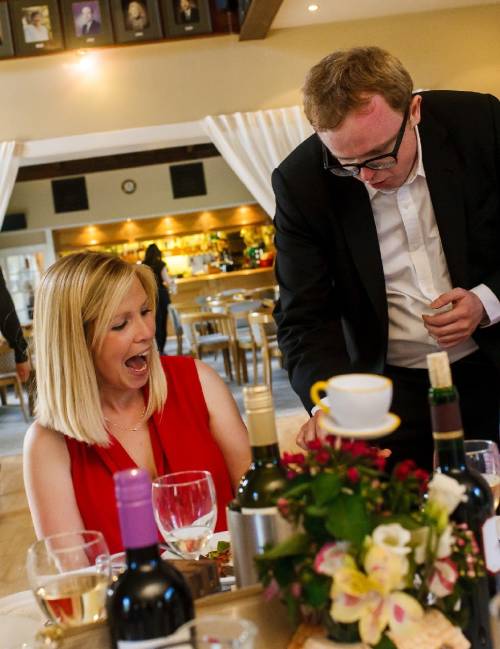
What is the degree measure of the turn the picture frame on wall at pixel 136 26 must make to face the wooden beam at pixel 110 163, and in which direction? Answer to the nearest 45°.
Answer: approximately 180°

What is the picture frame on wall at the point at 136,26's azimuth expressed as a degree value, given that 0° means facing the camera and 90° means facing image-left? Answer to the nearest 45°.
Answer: approximately 0°

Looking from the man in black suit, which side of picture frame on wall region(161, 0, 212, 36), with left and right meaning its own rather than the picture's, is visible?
front

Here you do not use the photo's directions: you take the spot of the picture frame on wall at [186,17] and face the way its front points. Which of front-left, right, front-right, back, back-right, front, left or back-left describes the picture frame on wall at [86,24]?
right

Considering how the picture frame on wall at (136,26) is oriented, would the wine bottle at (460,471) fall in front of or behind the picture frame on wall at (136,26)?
in front

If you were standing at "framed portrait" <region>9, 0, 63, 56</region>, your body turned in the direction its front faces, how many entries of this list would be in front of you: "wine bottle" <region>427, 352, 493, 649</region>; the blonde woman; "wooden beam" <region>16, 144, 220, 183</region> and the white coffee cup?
3

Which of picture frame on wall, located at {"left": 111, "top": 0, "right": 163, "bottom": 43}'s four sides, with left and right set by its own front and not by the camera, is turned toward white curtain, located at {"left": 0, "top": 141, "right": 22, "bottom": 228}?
right

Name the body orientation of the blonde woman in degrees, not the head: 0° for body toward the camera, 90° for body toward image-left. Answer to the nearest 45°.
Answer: approximately 315°

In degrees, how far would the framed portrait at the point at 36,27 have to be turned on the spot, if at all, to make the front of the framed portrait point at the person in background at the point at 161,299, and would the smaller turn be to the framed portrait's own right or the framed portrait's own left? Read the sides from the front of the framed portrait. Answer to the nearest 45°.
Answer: approximately 180°

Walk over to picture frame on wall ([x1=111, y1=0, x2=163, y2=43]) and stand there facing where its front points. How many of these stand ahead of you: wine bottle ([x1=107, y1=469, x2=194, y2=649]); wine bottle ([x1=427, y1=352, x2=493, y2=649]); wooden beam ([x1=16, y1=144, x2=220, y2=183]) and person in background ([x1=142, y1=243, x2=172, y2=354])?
2

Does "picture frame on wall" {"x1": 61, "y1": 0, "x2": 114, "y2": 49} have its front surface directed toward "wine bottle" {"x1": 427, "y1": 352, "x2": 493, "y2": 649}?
yes

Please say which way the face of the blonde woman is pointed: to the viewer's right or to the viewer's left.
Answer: to the viewer's right
